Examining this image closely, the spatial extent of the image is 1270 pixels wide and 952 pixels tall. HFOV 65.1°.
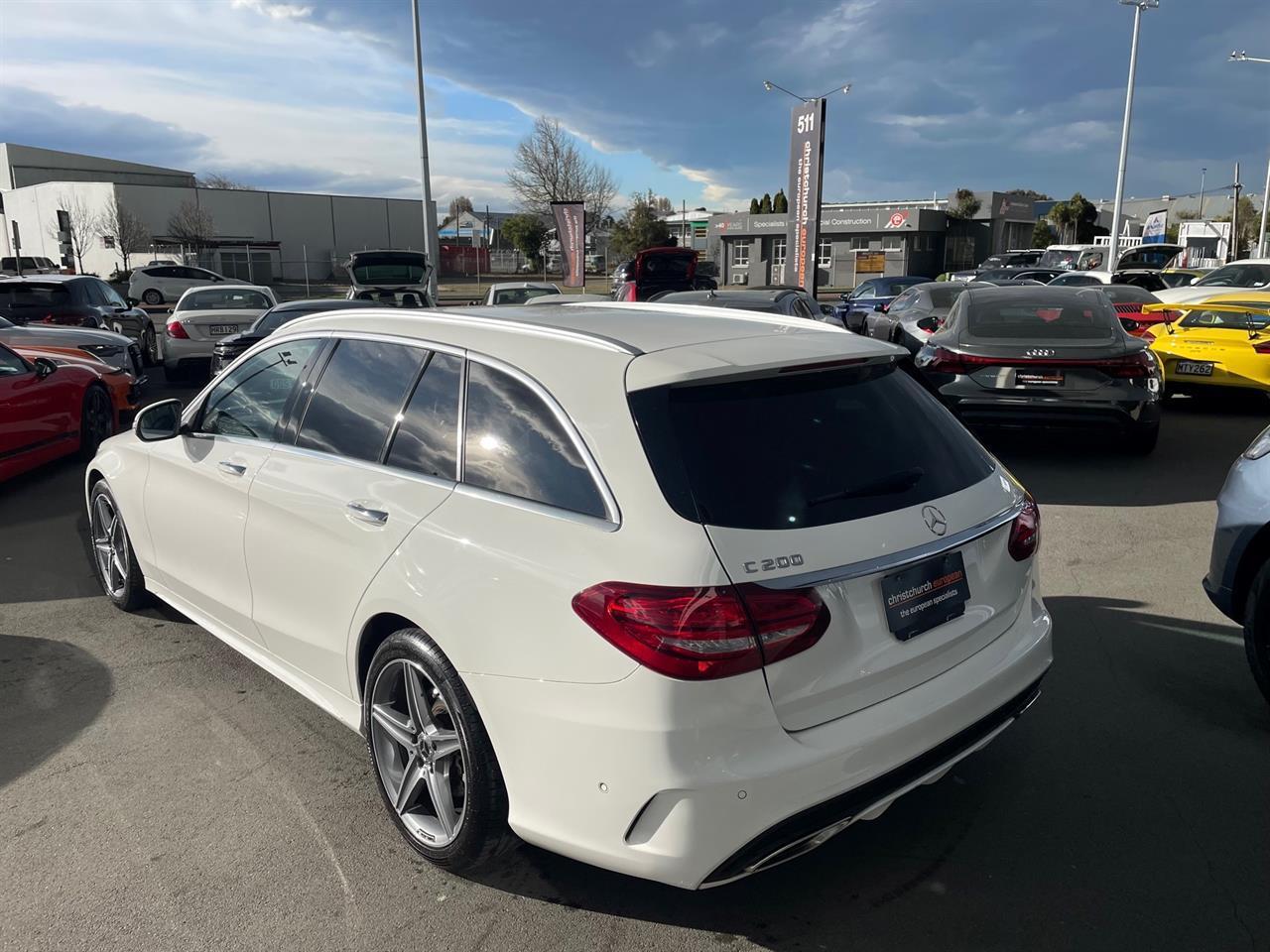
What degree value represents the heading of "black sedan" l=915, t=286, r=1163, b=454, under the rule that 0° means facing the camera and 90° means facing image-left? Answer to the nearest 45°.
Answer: approximately 180°

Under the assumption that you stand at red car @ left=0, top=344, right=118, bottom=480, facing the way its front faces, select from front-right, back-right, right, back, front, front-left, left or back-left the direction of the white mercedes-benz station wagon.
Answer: back-right

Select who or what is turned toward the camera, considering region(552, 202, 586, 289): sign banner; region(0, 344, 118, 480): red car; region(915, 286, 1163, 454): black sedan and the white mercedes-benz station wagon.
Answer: the sign banner

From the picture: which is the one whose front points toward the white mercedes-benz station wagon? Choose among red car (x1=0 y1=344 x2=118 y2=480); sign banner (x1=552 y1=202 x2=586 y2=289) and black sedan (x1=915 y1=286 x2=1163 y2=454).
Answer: the sign banner

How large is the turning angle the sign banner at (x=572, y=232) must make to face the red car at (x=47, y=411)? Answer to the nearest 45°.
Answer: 0° — it already faces it

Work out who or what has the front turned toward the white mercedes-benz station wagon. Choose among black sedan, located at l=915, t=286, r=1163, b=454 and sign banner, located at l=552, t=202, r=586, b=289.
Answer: the sign banner

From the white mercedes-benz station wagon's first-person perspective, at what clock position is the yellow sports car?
The yellow sports car is roughly at 3 o'clock from the white mercedes-benz station wagon.

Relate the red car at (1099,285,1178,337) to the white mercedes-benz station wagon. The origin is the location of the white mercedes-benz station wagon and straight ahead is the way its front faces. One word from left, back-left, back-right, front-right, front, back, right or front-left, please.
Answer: right
